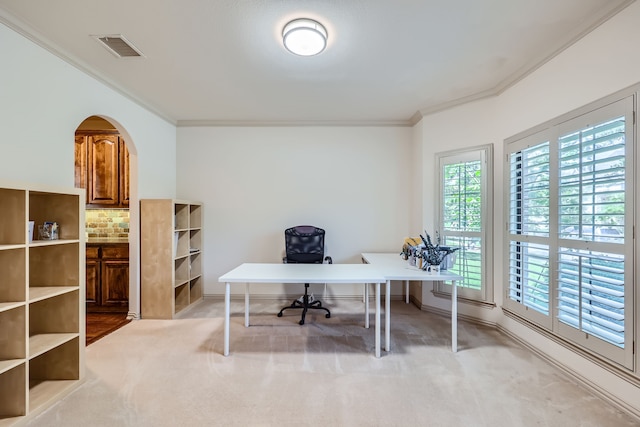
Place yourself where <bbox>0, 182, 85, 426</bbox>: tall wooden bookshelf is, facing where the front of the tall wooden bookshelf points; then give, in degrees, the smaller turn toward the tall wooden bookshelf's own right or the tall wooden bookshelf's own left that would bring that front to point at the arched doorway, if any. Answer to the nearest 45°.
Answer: approximately 135° to the tall wooden bookshelf's own left

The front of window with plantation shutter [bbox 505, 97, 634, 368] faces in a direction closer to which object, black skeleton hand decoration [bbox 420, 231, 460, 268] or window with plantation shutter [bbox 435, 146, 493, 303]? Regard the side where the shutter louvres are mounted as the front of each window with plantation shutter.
the black skeleton hand decoration

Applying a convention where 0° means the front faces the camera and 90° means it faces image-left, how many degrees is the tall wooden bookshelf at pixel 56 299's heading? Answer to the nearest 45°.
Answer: approximately 315°

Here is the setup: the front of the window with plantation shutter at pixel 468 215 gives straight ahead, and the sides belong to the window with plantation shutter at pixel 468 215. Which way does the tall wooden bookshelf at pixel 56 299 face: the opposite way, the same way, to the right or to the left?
the opposite way

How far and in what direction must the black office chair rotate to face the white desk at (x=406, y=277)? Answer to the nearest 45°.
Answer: approximately 45° to its left

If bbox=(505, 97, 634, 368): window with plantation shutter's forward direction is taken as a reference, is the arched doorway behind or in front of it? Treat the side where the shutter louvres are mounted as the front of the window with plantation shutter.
in front

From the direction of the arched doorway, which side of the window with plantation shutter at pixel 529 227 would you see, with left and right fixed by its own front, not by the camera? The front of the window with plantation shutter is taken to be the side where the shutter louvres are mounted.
front

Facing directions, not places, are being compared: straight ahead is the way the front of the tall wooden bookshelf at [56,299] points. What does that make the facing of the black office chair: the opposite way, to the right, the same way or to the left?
to the right

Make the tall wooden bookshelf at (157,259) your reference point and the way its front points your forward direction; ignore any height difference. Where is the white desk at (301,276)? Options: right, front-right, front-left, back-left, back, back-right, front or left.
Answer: front

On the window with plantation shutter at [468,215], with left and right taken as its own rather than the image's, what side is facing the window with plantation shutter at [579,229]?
left

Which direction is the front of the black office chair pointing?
toward the camera

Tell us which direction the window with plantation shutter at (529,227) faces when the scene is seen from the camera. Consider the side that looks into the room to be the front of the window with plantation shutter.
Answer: facing the viewer and to the left of the viewer

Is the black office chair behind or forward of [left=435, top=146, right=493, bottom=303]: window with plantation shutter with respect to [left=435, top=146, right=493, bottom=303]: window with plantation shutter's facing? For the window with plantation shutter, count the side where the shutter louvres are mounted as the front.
forward

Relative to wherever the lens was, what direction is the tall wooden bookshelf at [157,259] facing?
facing the viewer and to the right of the viewer

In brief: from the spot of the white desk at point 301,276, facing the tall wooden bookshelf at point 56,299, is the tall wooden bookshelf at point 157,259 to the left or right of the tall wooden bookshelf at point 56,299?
right

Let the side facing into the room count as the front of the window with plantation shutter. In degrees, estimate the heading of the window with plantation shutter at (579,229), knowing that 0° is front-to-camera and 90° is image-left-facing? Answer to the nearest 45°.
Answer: approximately 45°

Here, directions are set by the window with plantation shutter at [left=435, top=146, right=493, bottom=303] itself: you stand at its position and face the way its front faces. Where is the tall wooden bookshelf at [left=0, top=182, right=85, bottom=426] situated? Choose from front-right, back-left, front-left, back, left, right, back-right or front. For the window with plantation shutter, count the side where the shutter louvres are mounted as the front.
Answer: front
